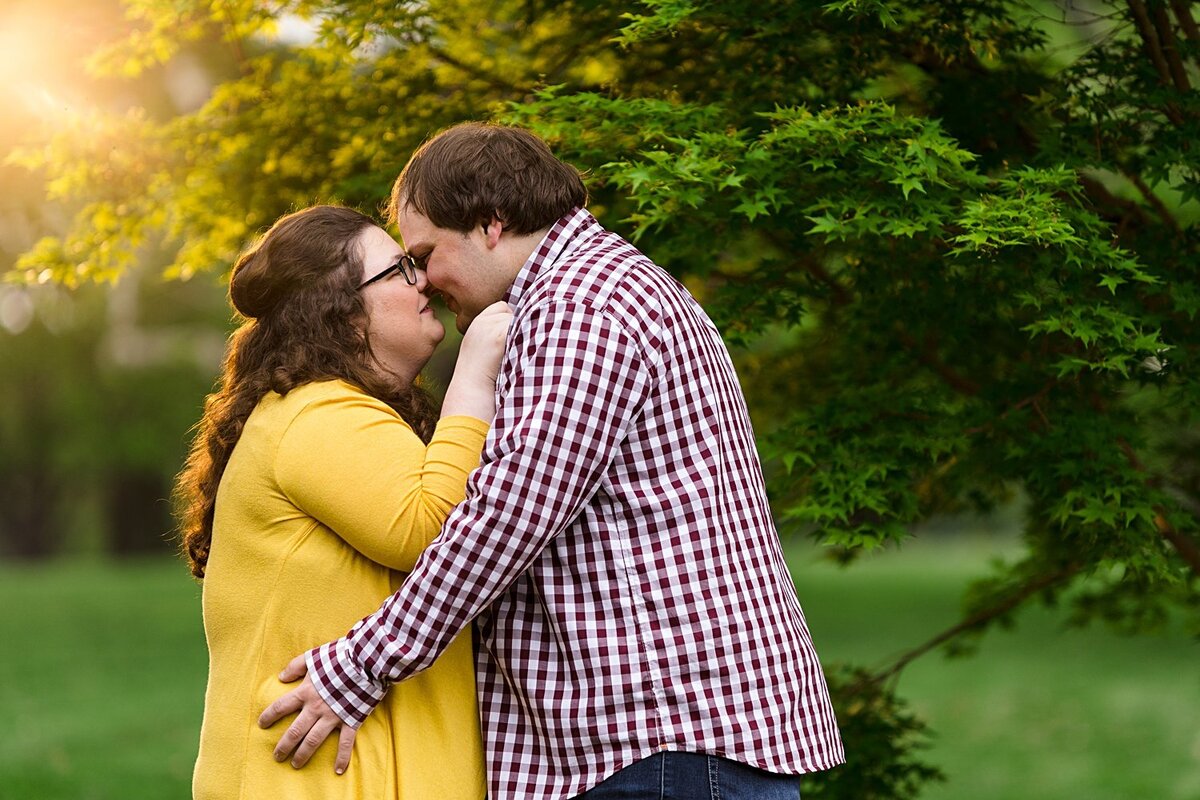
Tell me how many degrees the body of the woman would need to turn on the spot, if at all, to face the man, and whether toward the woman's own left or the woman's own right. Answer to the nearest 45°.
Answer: approximately 45° to the woman's own right

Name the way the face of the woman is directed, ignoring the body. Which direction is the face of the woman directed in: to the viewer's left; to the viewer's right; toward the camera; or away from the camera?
to the viewer's right

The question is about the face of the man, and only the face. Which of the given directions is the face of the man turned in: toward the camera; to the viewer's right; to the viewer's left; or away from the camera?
to the viewer's left

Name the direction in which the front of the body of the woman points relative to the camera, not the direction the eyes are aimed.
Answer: to the viewer's right

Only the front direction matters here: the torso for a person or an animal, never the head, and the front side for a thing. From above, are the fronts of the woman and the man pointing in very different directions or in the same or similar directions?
very different directions

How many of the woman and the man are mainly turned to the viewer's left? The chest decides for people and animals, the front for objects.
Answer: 1

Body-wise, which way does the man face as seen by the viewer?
to the viewer's left
